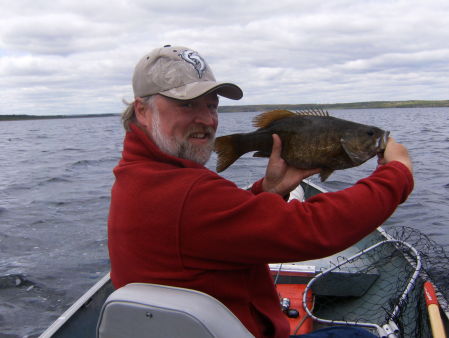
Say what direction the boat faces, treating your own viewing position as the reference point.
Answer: facing away from the viewer

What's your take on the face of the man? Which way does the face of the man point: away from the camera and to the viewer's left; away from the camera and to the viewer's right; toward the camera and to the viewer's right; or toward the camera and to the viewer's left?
toward the camera and to the viewer's right
